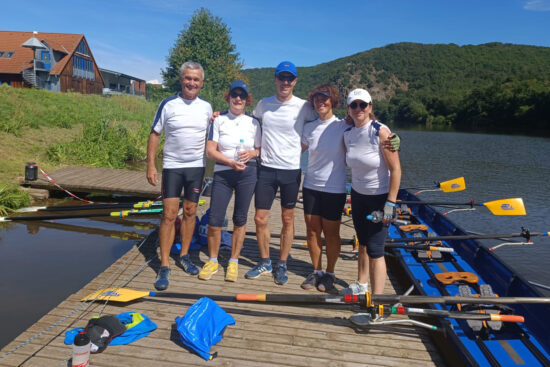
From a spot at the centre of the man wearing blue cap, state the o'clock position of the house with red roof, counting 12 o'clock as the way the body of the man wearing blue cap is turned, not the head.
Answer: The house with red roof is roughly at 5 o'clock from the man wearing blue cap.

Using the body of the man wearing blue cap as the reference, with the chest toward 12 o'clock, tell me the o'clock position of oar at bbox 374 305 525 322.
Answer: The oar is roughly at 10 o'clock from the man wearing blue cap.

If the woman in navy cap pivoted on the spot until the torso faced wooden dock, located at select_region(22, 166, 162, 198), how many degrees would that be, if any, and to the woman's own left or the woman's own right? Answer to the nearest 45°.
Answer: approximately 135° to the woman's own right

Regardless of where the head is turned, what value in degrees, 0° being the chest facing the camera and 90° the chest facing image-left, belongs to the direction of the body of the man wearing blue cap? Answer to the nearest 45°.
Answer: approximately 0°

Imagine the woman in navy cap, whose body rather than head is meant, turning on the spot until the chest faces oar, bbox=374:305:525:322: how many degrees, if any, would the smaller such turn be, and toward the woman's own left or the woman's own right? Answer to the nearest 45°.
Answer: approximately 45° to the woman's own left

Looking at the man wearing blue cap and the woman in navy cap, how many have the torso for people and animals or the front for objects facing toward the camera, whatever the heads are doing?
2

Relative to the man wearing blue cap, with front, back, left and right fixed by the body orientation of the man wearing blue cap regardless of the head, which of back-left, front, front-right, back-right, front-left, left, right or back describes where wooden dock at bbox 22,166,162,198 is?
back-right
